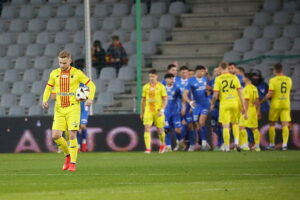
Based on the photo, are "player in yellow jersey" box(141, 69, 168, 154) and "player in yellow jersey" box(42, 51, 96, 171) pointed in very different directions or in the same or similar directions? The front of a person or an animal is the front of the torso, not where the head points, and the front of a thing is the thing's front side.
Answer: same or similar directions

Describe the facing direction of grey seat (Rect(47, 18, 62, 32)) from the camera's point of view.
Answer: facing the viewer and to the left of the viewer

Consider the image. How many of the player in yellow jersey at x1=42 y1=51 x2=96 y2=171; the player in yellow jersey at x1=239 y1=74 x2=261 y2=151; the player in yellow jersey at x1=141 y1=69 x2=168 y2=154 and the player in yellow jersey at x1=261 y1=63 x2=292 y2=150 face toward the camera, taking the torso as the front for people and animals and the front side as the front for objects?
2

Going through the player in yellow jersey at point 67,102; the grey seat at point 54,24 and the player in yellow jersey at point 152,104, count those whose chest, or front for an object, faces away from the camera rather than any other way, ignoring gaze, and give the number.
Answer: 0

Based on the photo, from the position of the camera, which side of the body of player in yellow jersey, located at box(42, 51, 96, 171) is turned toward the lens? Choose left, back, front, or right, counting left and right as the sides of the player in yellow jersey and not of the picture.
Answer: front

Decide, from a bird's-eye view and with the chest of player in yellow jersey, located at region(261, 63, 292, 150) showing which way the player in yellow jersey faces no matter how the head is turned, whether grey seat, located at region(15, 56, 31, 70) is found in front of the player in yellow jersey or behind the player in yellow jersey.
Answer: in front

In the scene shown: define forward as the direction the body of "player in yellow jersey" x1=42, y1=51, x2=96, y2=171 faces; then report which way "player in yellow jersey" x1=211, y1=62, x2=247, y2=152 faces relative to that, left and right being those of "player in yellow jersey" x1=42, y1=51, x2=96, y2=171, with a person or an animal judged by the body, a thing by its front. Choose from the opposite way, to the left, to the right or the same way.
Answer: the opposite way

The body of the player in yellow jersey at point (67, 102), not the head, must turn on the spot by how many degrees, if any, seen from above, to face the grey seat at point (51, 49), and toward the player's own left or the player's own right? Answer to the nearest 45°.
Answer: approximately 180°

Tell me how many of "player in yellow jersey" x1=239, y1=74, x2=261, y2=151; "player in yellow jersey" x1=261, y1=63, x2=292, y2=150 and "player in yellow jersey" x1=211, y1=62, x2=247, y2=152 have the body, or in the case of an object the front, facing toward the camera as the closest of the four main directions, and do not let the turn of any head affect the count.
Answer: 0

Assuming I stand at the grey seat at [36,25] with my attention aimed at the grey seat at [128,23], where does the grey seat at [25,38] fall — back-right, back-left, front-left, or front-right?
back-right

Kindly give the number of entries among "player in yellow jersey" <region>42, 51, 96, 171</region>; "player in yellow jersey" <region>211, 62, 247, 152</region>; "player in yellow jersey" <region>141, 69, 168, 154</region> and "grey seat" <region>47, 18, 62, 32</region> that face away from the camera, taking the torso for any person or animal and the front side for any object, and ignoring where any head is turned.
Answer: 1

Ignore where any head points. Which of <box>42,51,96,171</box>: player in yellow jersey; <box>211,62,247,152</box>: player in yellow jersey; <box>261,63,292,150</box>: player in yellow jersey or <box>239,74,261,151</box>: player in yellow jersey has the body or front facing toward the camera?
<box>42,51,96,171</box>: player in yellow jersey

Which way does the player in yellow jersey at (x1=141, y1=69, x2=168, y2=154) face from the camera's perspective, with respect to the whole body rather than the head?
toward the camera

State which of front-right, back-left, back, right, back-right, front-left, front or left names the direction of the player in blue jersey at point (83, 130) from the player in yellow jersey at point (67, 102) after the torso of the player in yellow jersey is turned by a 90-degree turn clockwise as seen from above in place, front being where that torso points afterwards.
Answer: right

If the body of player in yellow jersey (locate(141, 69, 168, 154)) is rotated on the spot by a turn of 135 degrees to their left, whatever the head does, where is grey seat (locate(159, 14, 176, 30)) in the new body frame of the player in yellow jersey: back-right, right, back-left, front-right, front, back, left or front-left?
front-left
